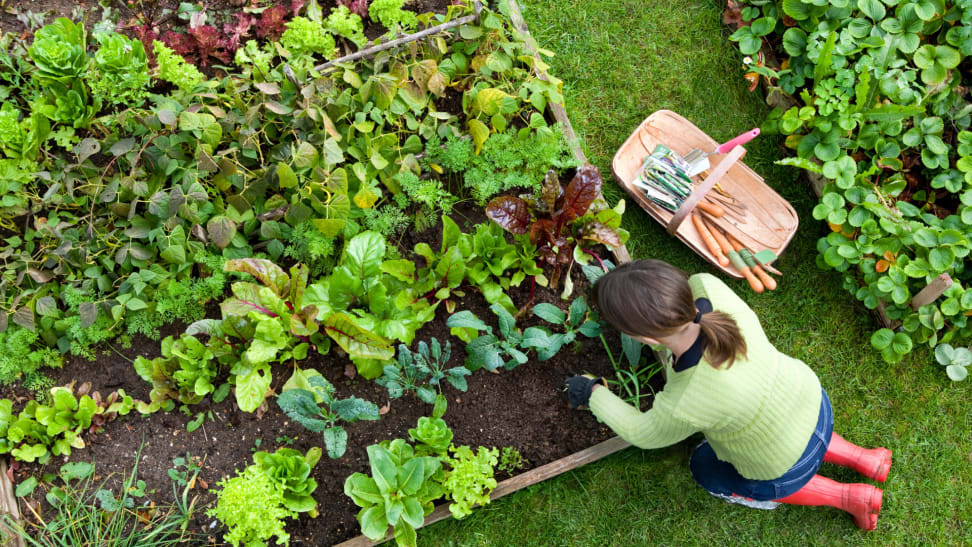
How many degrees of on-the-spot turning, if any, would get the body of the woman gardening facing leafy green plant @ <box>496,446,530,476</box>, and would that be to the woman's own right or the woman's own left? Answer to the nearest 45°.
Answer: approximately 45° to the woman's own left

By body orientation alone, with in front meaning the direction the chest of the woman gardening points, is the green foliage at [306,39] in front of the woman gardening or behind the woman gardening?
in front

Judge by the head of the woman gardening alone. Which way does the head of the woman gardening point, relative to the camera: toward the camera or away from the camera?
away from the camera

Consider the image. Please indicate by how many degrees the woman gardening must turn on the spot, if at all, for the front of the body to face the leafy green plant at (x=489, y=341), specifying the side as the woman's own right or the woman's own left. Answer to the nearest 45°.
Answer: approximately 45° to the woman's own left

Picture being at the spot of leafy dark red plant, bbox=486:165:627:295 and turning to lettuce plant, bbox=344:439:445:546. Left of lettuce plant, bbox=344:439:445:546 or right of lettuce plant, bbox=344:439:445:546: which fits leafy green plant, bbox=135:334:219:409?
right

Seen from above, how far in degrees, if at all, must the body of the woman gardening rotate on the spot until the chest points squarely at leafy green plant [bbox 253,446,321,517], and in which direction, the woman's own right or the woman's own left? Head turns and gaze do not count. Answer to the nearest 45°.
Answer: approximately 45° to the woman's own left

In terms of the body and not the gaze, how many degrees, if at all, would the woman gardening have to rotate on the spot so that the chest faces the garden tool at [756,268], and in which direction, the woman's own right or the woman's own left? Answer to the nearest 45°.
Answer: approximately 45° to the woman's own right

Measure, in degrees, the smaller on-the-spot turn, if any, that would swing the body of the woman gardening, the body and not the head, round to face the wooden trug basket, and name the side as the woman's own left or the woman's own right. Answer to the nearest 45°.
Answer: approximately 45° to the woman's own right

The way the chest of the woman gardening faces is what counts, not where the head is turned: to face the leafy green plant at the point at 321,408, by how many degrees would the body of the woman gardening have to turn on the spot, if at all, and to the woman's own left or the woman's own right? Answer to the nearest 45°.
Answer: approximately 45° to the woman's own left

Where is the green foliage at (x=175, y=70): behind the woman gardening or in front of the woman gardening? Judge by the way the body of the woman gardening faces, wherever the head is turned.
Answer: in front

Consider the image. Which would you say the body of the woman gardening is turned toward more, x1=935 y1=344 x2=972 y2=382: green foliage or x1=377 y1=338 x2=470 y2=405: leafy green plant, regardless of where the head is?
the leafy green plant

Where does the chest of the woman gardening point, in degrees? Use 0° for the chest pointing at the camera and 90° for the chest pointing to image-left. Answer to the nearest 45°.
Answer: approximately 135°

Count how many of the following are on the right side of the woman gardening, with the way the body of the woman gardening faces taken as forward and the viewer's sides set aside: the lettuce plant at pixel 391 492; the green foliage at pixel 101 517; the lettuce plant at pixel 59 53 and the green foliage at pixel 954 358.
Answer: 1
